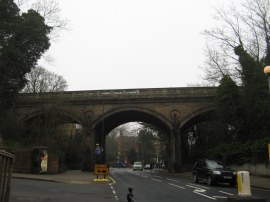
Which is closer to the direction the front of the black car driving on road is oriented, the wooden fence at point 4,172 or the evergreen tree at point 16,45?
the wooden fence

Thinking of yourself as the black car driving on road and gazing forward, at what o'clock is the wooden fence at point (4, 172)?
The wooden fence is roughly at 2 o'clock from the black car driving on road.

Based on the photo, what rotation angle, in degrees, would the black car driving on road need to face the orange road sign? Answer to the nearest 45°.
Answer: approximately 135° to its right

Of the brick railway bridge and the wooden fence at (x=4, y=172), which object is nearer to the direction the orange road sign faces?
the wooden fence

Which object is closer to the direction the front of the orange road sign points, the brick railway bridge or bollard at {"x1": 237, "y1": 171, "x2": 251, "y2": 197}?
the bollard

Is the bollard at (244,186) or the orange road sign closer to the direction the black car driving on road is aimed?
the bollard

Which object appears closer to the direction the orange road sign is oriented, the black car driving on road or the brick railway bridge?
the black car driving on road

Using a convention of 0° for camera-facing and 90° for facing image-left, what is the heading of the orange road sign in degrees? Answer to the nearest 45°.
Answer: approximately 0°

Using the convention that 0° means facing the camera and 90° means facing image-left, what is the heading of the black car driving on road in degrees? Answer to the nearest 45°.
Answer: approximately 315°

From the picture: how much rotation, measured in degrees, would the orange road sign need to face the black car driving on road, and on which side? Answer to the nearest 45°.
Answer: approximately 45° to its left
